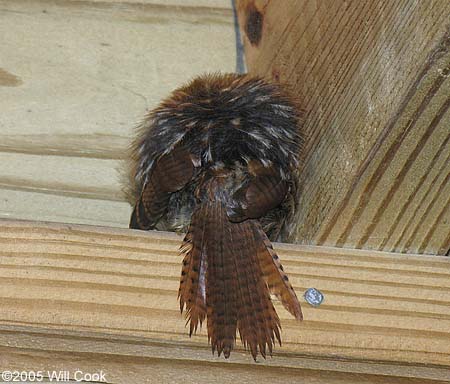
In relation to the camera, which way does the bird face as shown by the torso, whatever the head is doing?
away from the camera
